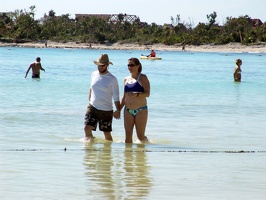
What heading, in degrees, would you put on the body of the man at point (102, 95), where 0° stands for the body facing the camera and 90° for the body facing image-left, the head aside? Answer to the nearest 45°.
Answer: approximately 45°

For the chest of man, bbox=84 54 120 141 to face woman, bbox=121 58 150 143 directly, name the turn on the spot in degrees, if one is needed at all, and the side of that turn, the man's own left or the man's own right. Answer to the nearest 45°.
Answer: approximately 135° to the man's own left

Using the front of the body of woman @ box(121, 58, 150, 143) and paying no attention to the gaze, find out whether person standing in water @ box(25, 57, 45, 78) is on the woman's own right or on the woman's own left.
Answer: on the woman's own right

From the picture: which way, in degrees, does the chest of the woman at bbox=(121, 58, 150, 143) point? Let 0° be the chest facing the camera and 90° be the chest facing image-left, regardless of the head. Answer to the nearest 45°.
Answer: approximately 45°

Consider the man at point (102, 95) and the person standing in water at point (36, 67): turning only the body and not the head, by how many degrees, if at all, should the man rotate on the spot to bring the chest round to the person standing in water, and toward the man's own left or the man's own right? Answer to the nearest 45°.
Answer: approximately 135° to the man's own right

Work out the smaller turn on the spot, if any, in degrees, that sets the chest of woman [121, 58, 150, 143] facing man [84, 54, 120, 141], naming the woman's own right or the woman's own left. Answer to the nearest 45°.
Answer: approximately 45° to the woman's own right
